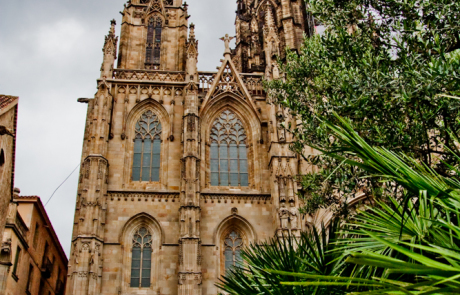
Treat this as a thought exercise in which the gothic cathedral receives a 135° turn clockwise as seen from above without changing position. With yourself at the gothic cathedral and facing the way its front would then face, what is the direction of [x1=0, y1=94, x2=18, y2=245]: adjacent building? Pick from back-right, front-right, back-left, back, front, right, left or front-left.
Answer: left

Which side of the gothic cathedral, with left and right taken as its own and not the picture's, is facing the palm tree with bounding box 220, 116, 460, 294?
front

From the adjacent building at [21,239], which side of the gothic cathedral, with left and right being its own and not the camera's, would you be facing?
right

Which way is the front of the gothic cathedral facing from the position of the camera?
facing the viewer
